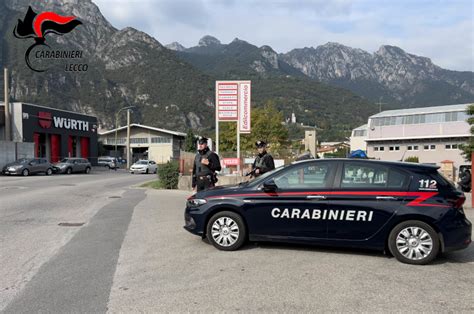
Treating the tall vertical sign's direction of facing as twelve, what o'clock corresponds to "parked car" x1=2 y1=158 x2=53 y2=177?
The parked car is roughly at 4 o'clock from the tall vertical sign.

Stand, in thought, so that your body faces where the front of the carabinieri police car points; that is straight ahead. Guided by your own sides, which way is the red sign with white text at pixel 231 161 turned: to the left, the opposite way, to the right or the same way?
to the left

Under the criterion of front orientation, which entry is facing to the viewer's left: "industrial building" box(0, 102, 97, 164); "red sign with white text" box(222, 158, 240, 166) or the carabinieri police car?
the carabinieri police car

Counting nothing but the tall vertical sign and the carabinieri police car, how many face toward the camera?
1

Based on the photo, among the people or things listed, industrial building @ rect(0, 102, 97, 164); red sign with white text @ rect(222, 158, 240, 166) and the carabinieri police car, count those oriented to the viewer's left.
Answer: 1

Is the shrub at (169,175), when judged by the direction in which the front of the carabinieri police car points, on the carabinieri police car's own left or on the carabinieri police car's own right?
on the carabinieri police car's own right

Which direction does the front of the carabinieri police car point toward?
to the viewer's left

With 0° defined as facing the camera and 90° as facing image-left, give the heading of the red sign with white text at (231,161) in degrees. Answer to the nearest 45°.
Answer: approximately 0°

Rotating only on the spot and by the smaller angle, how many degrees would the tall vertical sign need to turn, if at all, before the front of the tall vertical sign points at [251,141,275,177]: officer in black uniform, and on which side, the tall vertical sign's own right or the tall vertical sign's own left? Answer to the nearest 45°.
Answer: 0° — it already faces them

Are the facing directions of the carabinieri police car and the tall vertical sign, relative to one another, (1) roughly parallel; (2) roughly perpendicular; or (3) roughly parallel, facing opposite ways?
roughly perpendicular
